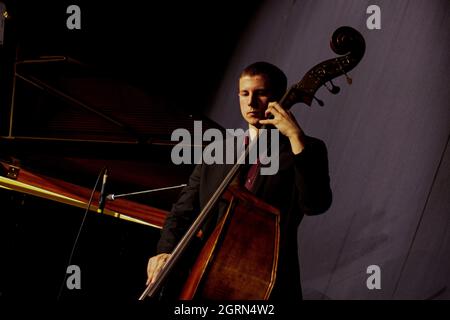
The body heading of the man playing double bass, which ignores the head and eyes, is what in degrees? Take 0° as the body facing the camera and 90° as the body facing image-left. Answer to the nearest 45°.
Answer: approximately 45°
